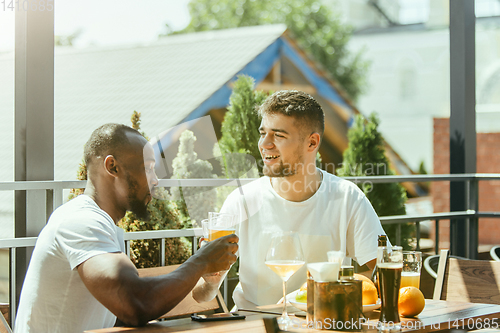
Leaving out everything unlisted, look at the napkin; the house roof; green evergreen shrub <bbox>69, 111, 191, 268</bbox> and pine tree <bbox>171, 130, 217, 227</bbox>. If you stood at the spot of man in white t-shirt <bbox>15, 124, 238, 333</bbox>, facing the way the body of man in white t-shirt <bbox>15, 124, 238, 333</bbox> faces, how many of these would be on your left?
3

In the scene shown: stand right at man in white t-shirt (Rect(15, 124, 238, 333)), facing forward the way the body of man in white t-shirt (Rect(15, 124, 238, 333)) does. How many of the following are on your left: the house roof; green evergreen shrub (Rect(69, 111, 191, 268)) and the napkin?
2

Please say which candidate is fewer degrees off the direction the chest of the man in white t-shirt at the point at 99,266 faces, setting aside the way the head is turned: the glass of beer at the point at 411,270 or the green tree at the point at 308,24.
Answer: the glass of beer

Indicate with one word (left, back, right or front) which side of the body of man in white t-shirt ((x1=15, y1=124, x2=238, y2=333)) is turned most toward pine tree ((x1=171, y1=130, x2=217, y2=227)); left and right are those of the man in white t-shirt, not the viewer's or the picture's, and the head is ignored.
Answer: left

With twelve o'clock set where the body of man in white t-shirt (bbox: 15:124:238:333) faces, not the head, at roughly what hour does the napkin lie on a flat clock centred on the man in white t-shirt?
The napkin is roughly at 1 o'clock from the man in white t-shirt.

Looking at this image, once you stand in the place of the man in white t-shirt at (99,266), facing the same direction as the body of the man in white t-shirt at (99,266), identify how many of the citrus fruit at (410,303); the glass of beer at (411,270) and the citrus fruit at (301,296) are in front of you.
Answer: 3

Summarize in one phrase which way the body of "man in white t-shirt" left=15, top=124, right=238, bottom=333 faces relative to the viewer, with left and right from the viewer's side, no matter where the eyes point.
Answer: facing to the right of the viewer

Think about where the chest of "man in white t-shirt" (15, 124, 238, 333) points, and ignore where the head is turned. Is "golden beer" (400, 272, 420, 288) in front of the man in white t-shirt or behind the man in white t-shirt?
in front

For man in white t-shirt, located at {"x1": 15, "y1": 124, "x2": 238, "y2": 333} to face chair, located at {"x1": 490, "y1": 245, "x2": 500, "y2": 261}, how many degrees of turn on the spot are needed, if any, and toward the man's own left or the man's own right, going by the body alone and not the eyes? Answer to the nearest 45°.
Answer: approximately 45° to the man's own left

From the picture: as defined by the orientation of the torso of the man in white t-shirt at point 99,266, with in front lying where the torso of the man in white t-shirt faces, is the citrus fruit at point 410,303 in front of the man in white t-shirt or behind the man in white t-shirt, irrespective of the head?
in front

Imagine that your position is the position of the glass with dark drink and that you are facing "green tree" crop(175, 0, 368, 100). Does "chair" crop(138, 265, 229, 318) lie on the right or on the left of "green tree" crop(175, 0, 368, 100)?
left

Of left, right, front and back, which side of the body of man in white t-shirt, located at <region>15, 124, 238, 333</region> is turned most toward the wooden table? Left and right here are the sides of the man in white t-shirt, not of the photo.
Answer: front

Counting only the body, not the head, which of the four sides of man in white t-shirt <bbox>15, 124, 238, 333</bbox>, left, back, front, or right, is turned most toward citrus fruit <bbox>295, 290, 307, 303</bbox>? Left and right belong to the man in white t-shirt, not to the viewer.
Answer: front

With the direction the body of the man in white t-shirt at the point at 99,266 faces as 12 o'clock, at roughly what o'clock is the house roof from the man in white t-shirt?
The house roof is roughly at 9 o'clock from the man in white t-shirt.

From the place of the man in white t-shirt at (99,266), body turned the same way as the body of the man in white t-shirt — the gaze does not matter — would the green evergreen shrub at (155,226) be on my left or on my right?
on my left

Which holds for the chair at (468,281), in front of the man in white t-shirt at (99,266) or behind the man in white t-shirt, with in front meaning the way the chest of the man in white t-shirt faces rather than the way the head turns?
in front

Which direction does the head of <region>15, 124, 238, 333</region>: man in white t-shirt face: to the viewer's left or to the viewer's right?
to the viewer's right

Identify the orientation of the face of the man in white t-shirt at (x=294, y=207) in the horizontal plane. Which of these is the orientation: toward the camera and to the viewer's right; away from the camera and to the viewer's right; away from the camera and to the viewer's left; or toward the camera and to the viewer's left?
toward the camera and to the viewer's left
